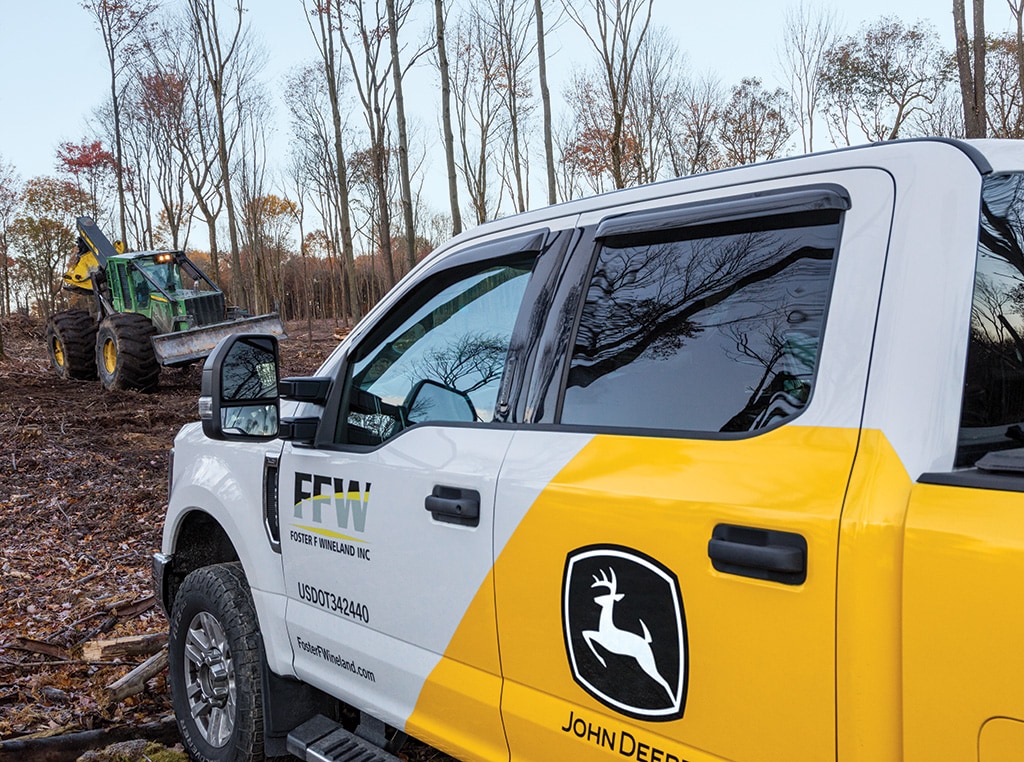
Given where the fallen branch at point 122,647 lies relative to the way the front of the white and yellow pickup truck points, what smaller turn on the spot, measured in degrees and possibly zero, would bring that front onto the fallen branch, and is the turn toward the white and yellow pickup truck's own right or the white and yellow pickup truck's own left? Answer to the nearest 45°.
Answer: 0° — it already faces it

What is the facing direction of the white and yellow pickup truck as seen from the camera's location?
facing away from the viewer and to the left of the viewer

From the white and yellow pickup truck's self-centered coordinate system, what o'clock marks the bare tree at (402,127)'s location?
The bare tree is roughly at 1 o'clock from the white and yellow pickup truck.

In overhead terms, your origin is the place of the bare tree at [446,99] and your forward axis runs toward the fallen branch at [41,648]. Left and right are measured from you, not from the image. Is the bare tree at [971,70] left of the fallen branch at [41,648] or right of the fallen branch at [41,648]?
left

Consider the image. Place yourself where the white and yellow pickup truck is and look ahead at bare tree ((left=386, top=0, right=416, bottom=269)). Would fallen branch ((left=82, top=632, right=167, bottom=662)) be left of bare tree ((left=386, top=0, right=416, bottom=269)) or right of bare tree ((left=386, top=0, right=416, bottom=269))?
left

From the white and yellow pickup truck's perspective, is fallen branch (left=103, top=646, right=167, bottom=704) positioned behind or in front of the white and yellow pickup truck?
in front

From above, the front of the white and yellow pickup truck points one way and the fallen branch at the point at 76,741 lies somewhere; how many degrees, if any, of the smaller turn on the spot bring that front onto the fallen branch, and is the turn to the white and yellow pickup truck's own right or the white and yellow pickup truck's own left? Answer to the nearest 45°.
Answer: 0° — it already faces it

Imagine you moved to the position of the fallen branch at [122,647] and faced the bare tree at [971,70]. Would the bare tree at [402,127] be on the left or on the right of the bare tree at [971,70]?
left

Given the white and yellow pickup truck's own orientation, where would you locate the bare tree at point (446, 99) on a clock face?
The bare tree is roughly at 1 o'clock from the white and yellow pickup truck.

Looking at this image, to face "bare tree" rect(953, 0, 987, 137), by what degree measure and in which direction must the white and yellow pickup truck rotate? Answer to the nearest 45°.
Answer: approximately 90° to its right

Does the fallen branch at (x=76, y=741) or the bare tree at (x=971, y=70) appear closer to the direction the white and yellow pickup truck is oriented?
the fallen branch
